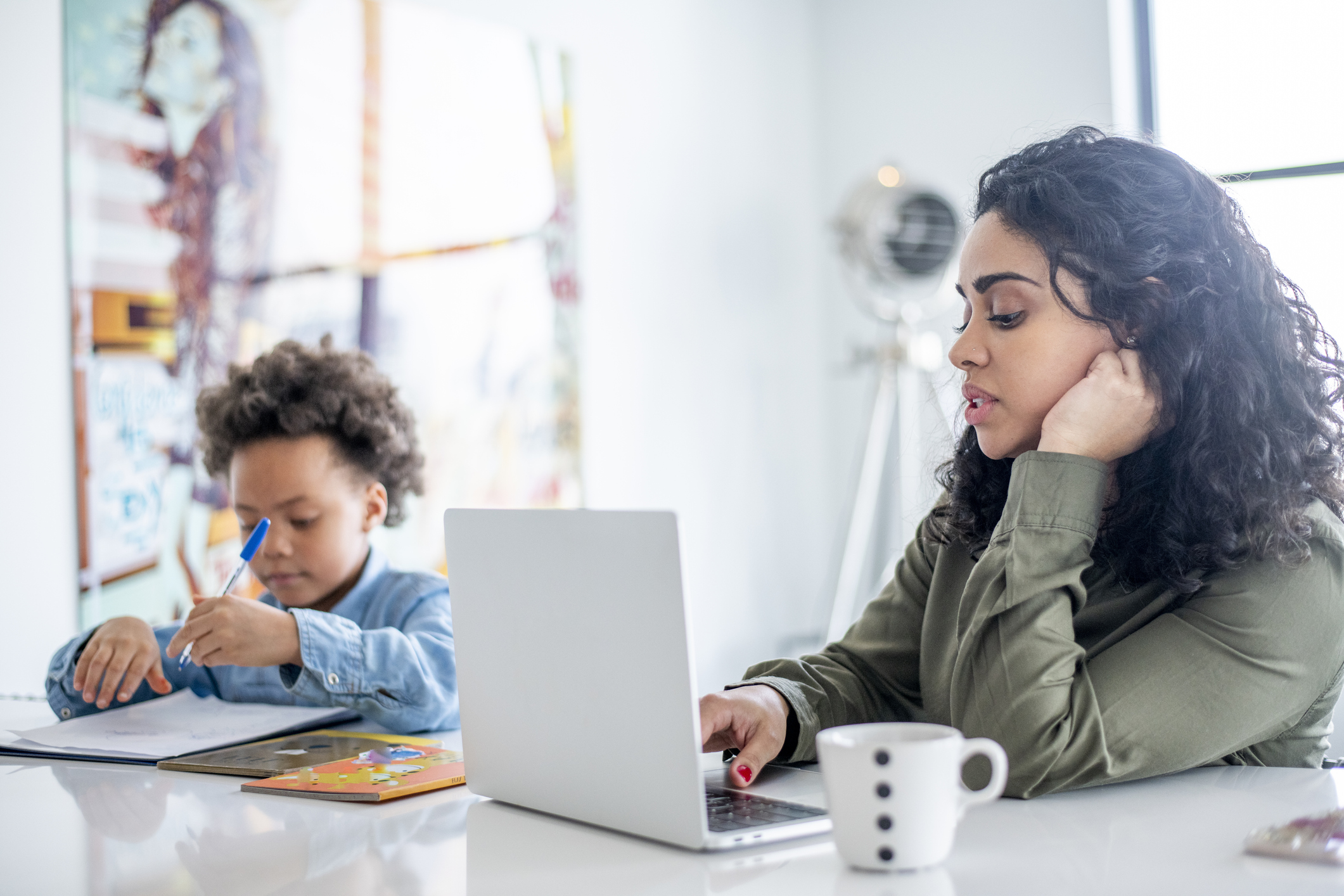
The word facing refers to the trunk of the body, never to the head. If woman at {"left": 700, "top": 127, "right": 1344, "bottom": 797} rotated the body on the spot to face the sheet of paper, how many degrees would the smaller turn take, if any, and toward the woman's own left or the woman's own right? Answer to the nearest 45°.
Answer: approximately 45° to the woman's own right

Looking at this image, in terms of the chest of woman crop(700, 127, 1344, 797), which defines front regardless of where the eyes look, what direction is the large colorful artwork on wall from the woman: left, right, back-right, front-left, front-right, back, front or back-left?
right

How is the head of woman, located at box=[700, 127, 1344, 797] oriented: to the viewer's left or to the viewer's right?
to the viewer's left

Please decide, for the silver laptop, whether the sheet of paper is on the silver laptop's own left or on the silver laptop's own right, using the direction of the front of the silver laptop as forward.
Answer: on the silver laptop's own left

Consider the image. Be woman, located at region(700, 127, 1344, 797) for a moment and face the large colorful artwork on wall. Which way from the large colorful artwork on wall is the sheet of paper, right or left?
left

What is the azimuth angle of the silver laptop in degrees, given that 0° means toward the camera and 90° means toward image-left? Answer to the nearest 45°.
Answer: approximately 225°

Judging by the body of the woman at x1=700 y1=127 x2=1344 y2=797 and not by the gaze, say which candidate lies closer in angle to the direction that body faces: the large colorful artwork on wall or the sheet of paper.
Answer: the sheet of paper

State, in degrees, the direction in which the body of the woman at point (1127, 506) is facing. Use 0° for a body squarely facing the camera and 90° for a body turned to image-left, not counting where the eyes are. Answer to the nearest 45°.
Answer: approximately 45°

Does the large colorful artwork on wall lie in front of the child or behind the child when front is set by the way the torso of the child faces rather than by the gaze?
behind
